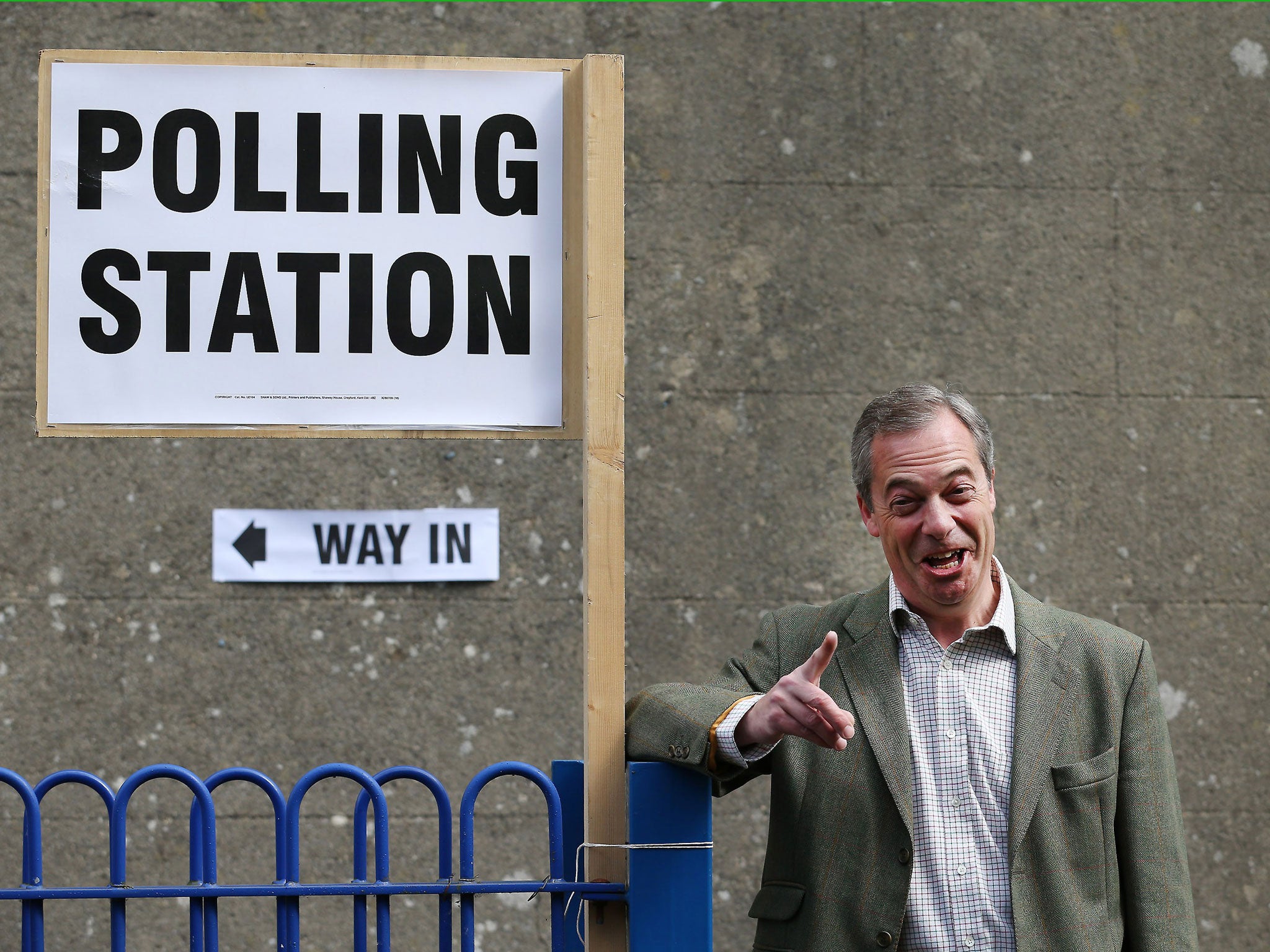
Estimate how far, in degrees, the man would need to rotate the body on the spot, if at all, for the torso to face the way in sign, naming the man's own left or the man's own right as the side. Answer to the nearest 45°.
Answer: approximately 135° to the man's own right

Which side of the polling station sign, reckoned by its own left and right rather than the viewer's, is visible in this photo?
front

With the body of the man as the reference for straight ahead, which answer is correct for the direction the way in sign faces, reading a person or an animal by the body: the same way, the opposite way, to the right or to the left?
the same way

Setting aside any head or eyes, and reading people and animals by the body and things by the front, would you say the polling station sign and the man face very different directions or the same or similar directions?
same or similar directions

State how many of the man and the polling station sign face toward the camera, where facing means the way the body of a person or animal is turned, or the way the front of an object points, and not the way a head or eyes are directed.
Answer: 2

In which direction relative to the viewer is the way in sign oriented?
toward the camera

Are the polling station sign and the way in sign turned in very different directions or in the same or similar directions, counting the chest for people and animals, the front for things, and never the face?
same or similar directions

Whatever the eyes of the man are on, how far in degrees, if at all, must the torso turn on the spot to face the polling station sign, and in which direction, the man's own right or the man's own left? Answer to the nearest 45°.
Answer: approximately 90° to the man's own right

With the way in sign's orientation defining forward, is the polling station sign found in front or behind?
in front

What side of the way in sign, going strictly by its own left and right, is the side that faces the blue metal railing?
front
